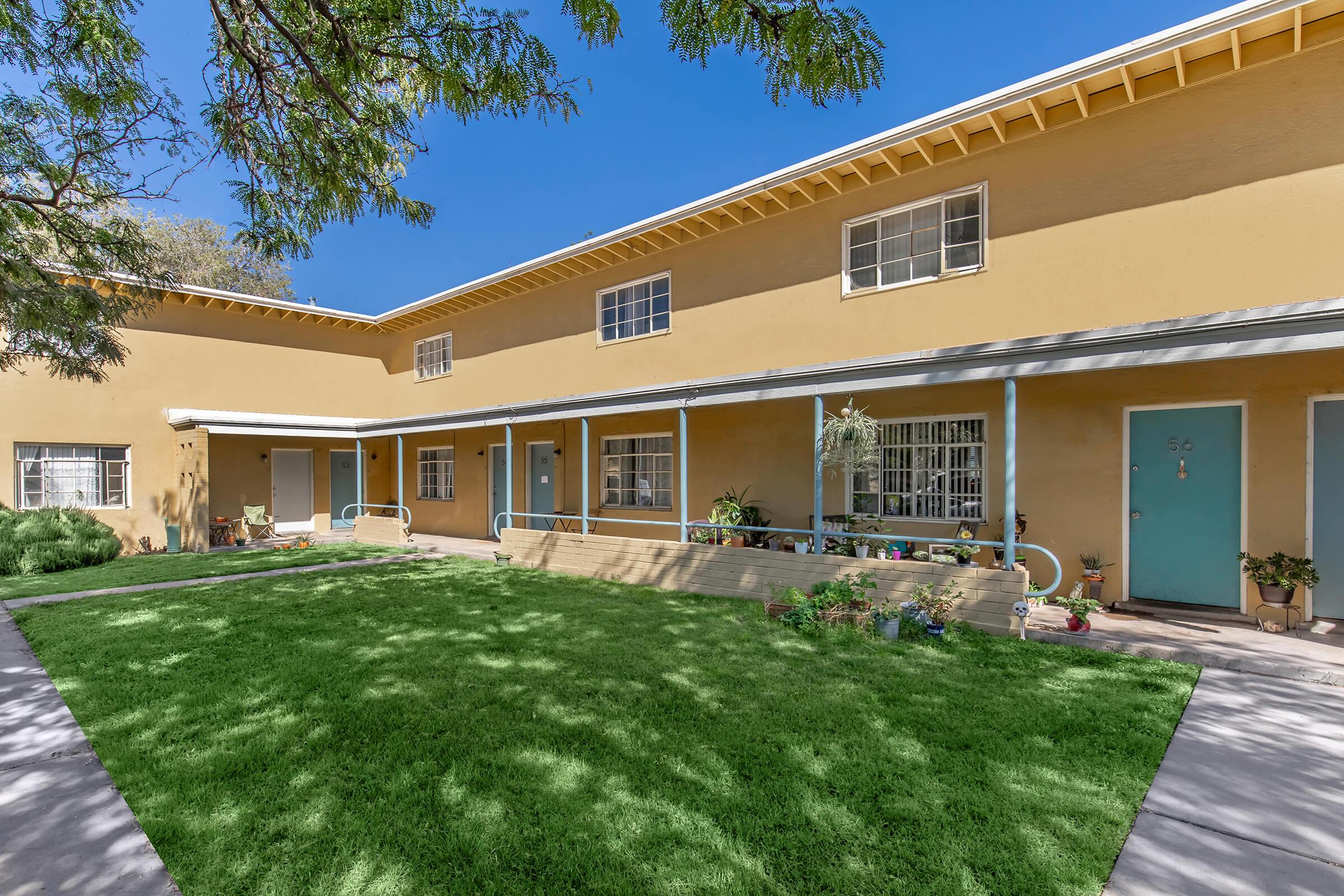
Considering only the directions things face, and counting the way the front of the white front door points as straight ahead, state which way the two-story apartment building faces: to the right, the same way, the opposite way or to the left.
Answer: to the right

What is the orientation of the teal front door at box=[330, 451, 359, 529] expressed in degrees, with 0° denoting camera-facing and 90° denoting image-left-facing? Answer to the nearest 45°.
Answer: approximately 0°

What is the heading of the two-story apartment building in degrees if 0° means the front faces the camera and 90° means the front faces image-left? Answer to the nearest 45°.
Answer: approximately 45°

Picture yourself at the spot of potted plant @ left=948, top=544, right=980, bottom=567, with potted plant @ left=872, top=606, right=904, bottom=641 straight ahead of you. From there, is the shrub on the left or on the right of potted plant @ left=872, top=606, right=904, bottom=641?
right

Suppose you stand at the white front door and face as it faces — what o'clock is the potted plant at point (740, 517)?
The potted plant is roughly at 11 o'clock from the white front door.

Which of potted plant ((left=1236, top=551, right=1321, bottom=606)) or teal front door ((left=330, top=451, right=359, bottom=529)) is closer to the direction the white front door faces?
the potted plant

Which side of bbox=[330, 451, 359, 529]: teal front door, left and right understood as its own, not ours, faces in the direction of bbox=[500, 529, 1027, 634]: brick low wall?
front

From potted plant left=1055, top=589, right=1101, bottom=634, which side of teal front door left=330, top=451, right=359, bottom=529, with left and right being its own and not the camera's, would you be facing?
front

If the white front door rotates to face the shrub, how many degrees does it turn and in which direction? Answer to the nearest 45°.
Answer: approximately 45° to its right
